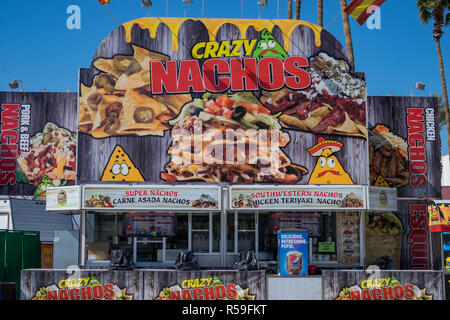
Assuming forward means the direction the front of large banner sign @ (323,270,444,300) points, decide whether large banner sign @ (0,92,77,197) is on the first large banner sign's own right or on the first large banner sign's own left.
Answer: on the first large banner sign's own right

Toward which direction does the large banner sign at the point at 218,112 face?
toward the camera

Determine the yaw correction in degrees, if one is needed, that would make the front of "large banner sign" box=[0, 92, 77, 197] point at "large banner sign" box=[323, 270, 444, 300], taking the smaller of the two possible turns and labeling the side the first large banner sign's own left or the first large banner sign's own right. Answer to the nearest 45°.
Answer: approximately 45° to the first large banner sign's own left

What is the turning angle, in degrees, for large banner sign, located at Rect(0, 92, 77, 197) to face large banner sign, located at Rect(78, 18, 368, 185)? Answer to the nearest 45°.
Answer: approximately 45° to its left

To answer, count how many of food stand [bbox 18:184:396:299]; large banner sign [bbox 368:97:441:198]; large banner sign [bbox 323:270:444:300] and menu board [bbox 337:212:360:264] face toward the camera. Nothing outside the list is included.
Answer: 4

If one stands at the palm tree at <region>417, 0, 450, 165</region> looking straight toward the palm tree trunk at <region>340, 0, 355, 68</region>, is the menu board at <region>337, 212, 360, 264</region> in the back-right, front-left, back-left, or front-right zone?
front-left

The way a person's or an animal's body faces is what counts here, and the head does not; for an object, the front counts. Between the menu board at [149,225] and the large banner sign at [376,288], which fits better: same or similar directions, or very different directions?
same or similar directions

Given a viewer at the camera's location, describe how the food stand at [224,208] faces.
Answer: facing the viewer

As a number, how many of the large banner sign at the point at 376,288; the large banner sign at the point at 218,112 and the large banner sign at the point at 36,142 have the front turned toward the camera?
3

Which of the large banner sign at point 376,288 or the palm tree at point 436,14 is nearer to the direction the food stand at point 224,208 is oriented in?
the large banner sign

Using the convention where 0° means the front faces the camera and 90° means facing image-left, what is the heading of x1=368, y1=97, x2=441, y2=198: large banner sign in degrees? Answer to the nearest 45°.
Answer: approximately 0°

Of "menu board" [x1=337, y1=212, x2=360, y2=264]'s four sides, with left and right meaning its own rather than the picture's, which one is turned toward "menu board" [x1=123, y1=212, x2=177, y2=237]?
right

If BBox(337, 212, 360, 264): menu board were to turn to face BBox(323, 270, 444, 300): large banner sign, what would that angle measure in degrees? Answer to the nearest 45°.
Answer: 0° — it already faces it

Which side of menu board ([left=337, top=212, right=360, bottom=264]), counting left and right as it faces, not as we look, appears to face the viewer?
front

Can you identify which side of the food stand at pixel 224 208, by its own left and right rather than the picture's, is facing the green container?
right

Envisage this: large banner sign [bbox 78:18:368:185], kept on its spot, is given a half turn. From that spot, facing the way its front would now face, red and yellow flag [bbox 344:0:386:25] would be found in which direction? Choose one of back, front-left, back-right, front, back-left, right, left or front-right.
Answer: right

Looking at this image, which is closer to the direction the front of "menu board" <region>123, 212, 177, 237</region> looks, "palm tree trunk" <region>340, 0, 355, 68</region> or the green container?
the green container
